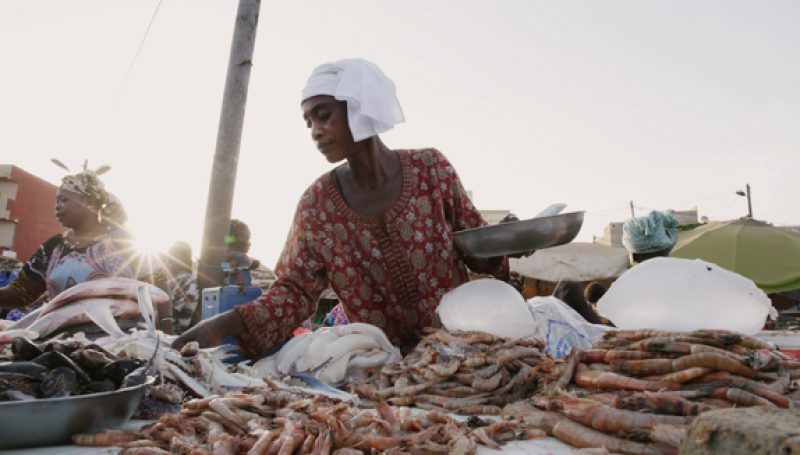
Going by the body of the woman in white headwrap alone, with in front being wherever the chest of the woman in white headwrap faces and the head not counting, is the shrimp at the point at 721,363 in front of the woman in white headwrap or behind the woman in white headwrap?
in front

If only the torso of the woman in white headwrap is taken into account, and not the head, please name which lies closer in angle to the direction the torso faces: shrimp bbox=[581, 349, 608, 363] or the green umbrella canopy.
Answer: the shrimp

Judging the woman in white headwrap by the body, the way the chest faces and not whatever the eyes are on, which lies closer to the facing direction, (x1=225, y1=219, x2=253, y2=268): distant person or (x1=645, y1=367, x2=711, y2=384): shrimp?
the shrimp

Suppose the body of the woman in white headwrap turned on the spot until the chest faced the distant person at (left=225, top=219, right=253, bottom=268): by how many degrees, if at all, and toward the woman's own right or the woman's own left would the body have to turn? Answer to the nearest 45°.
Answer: approximately 180°

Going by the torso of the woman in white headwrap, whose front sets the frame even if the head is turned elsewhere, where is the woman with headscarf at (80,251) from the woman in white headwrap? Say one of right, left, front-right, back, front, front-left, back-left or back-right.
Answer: back-right

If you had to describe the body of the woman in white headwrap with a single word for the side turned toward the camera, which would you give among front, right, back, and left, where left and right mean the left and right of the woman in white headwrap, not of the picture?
front

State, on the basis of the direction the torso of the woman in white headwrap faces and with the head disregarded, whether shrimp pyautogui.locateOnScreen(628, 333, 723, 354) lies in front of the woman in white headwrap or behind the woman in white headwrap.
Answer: in front

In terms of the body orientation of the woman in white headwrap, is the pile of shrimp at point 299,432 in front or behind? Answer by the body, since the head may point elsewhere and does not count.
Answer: in front

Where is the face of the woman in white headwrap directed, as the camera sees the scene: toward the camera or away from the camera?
toward the camera

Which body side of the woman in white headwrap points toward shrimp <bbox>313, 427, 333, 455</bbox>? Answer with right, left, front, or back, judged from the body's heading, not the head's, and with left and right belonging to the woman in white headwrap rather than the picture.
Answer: front

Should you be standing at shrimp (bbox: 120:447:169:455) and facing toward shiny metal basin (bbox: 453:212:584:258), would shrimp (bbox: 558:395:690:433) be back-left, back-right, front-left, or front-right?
front-right

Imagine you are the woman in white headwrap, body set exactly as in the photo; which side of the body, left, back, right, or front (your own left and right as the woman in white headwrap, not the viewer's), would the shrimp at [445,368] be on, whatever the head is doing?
front

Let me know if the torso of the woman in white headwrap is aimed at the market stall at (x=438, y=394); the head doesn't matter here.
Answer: yes

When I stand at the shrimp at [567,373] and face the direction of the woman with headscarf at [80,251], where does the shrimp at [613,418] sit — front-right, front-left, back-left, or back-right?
back-left
